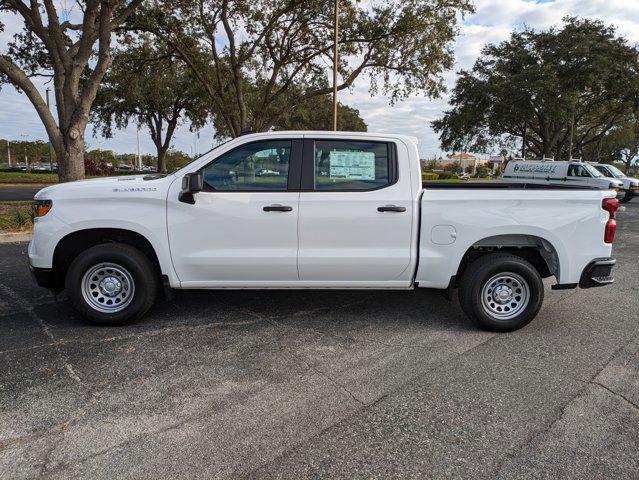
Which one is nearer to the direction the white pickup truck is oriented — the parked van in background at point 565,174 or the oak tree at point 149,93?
the oak tree

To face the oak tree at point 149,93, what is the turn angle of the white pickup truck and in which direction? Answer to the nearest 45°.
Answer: approximately 45° to its right

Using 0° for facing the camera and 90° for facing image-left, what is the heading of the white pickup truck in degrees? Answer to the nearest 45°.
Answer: approximately 90°

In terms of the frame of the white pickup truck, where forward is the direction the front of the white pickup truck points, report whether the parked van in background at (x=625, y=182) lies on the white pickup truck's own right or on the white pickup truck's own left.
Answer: on the white pickup truck's own right

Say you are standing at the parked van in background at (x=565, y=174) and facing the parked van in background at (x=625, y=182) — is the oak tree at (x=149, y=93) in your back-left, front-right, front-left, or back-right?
back-left

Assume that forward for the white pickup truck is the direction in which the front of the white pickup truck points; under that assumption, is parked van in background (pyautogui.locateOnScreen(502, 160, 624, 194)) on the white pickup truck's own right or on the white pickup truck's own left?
on the white pickup truck's own right
